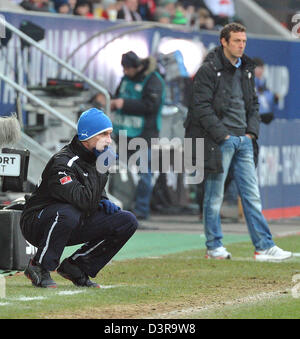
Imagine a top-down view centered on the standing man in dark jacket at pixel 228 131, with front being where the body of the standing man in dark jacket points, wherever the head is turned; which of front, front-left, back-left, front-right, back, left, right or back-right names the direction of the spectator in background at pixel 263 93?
back-left

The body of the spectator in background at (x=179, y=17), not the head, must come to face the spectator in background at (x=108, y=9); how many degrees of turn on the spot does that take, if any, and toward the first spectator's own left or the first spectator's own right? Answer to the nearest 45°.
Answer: approximately 45° to the first spectator's own right

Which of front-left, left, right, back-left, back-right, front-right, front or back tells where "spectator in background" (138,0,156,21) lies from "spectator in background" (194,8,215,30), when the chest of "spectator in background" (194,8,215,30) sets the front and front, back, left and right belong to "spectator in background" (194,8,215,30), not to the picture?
front-right

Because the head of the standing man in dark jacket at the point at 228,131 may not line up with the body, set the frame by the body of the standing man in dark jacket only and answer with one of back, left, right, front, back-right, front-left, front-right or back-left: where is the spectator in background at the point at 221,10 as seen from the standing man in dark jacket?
back-left

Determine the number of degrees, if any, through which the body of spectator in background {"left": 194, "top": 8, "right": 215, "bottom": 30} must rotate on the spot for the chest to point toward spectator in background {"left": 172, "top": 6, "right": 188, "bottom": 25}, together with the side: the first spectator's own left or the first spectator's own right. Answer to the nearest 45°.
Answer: approximately 45° to the first spectator's own right

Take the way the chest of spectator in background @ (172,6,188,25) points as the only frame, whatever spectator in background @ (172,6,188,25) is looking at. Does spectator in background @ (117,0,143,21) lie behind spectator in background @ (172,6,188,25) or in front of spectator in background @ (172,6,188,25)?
in front

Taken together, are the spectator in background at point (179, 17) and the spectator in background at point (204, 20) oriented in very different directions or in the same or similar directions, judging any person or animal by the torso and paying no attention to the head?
same or similar directions

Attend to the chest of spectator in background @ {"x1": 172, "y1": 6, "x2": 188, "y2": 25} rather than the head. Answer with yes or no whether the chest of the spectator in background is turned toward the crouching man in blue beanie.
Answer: yes

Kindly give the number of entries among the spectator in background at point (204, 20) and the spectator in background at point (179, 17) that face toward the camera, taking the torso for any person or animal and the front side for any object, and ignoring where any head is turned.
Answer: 2

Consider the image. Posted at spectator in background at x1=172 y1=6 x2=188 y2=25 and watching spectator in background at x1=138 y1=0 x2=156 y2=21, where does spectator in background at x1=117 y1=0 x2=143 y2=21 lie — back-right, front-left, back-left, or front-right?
front-left

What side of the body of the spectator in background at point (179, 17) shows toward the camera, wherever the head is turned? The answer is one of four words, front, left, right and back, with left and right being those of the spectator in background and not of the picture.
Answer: front

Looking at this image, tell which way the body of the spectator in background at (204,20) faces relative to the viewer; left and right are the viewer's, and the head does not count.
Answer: facing the viewer
